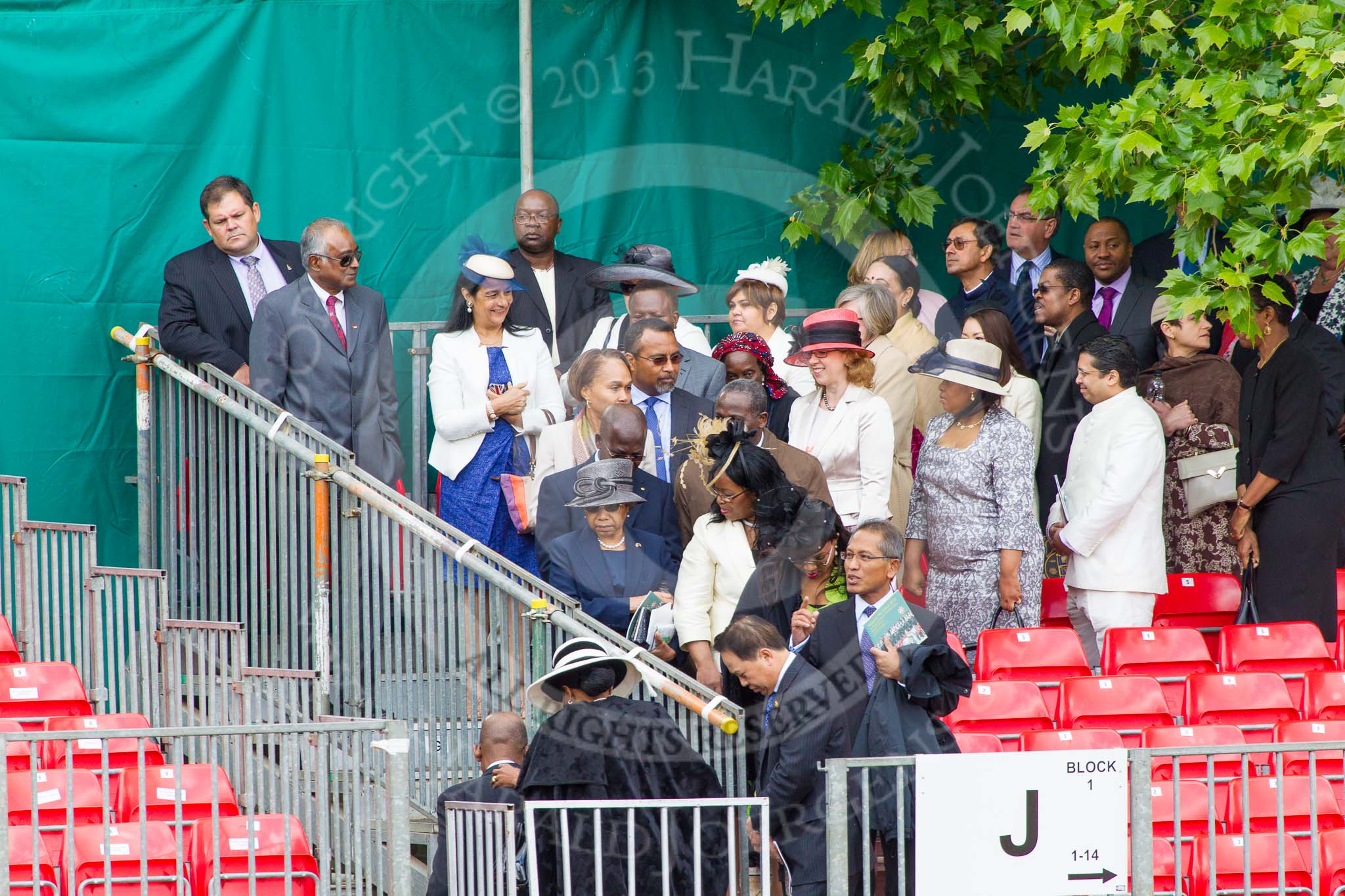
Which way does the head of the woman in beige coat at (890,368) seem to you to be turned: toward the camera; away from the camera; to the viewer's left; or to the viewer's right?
to the viewer's left

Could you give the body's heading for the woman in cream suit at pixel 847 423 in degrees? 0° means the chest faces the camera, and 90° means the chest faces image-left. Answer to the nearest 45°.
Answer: approximately 45°

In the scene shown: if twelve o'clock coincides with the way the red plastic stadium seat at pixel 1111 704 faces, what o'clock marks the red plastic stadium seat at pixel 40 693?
the red plastic stadium seat at pixel 40 693 is roughly at 4 o'clock from the red plastic stadium seat at pixel 1111 704.

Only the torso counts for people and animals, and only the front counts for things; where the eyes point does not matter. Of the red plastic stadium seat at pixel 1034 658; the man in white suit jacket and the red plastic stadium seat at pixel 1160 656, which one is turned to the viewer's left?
the man in white suit jacket

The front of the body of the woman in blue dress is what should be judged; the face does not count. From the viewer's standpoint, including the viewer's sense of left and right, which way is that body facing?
facing the viewer and to the right of the viewer

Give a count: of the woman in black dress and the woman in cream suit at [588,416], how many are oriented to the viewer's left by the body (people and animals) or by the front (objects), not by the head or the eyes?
1

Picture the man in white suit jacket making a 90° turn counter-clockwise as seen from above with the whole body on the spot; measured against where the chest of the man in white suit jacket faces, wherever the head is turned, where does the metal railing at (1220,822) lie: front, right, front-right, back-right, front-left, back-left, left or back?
front

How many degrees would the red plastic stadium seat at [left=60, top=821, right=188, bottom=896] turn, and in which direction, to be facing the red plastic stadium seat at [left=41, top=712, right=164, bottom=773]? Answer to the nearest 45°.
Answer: approximately 180°

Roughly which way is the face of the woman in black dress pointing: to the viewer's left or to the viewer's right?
to the viewer's left
